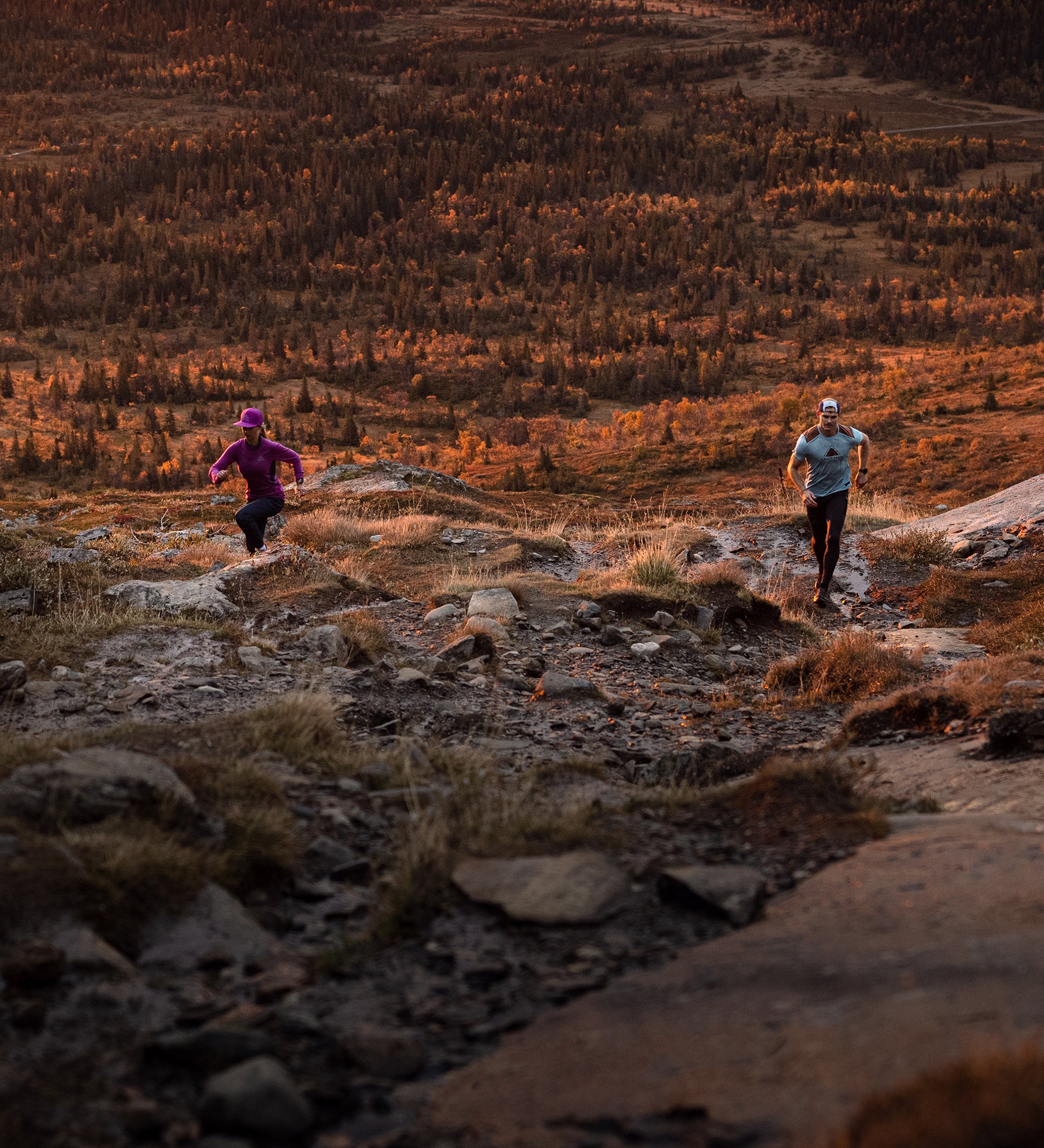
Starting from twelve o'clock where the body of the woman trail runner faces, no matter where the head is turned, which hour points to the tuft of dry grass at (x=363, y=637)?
The tuft of dry grass is roughly at 10 o'clock from the woman trail runner.

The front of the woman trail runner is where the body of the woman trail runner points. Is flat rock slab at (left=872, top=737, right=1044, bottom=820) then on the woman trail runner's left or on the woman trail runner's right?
on the woman trail runner's left

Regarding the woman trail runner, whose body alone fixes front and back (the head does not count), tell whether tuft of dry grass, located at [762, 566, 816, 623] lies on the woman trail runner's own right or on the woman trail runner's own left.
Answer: on the woman trail runner's own left

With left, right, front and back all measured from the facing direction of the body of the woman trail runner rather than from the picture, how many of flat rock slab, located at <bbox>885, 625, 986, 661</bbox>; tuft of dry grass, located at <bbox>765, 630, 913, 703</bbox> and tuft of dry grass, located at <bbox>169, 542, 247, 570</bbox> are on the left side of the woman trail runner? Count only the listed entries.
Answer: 2

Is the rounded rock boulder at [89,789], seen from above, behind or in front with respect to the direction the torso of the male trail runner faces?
in front

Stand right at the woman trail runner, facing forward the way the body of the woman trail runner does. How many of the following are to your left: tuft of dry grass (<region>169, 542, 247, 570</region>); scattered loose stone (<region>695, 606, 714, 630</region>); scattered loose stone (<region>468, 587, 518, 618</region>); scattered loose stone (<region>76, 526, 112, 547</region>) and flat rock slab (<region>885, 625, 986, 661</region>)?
3

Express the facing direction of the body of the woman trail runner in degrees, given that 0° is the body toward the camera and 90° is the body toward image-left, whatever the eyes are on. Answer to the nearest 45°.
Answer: approximately 45°

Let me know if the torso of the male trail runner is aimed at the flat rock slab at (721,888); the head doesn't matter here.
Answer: yes

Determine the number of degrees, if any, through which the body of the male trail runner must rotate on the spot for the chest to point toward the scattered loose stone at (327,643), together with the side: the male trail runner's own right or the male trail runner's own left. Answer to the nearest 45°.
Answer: approximately 45° to the male trail runner's own right

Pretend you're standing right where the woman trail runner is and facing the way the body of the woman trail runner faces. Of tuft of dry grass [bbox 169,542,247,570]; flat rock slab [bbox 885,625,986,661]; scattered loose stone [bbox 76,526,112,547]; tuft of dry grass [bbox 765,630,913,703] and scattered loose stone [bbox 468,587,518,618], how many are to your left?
3
